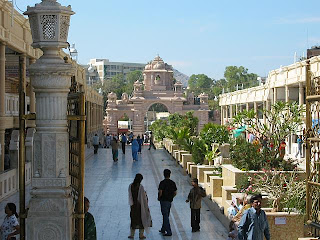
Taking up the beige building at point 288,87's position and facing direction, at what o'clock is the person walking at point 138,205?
The person walking is roughly at 11 o'clock from the beige building.

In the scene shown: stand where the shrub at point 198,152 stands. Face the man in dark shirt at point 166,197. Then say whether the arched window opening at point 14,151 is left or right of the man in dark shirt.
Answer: right

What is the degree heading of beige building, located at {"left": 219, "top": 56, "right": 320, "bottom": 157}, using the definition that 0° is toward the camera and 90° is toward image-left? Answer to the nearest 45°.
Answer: approximately 45°

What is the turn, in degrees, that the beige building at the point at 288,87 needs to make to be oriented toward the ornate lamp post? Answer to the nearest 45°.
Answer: approximately 45° to its left

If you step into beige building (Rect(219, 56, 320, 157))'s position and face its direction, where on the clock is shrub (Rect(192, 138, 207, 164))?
The shrub is roughly at 11 o'clock from the beige building.
